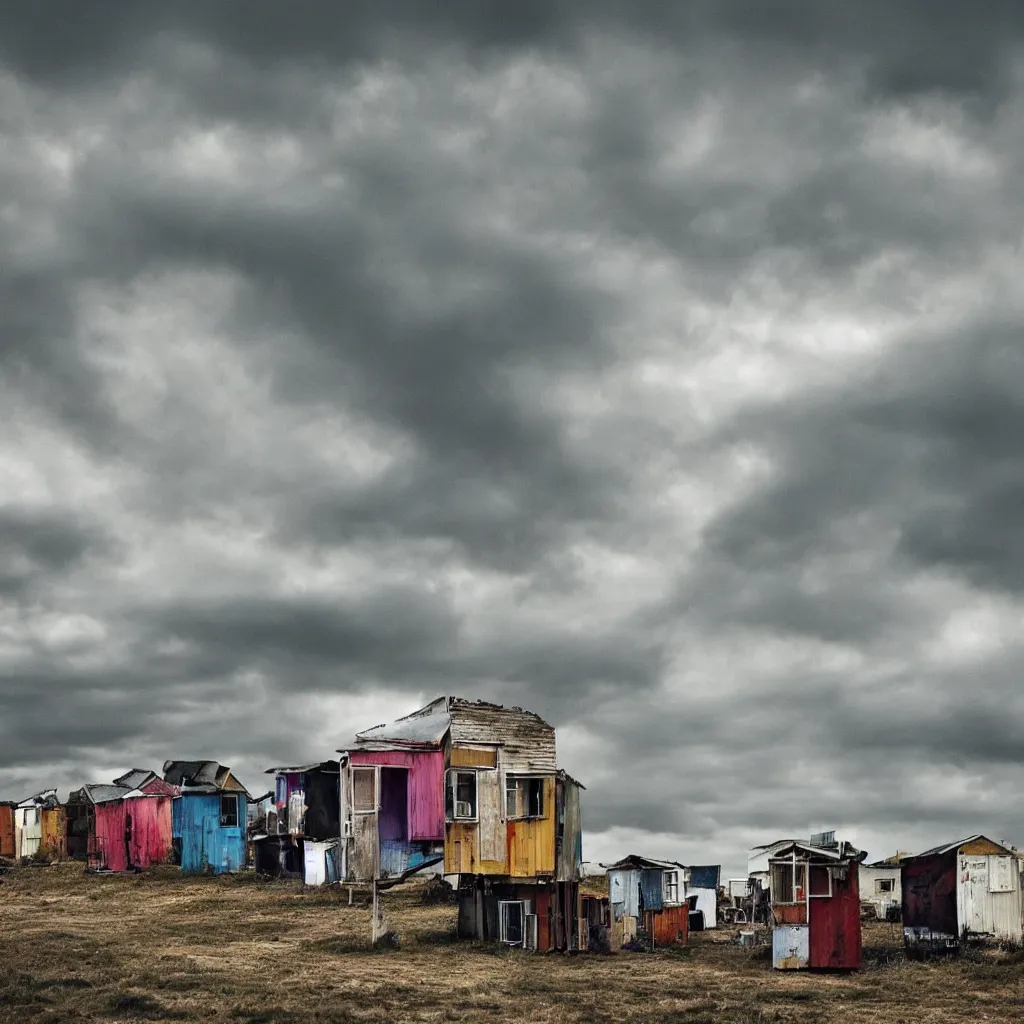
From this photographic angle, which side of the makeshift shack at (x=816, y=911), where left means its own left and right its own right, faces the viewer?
front
